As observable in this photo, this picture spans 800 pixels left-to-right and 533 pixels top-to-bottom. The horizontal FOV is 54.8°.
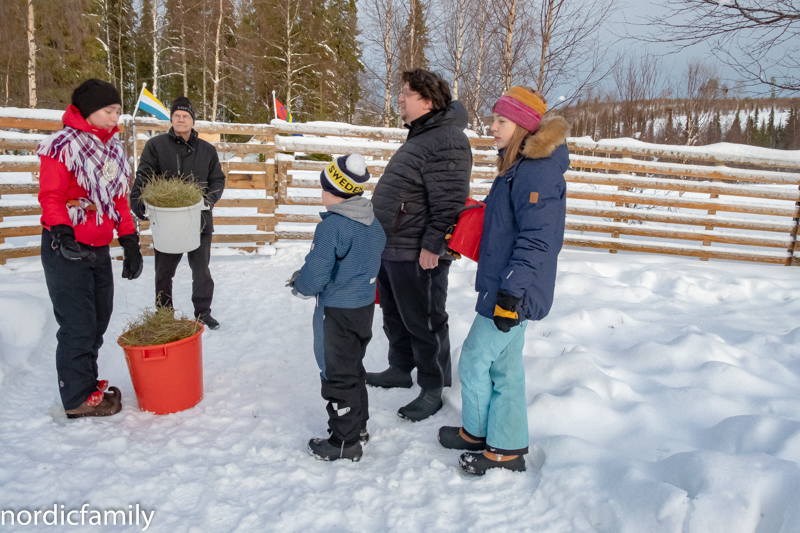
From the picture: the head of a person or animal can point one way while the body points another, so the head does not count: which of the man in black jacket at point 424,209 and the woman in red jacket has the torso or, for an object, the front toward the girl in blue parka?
the woman in red jacket

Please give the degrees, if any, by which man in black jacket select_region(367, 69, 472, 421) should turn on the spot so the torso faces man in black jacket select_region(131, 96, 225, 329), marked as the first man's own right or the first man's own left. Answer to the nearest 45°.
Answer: approximately 45° to the first man's own right

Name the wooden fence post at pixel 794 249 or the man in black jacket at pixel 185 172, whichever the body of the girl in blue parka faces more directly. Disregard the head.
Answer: the man in black jacket

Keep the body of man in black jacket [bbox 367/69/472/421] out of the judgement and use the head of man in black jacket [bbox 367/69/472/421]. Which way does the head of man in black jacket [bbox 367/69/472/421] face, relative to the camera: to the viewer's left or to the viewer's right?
to the viewer's left

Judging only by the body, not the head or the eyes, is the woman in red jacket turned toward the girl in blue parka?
yes

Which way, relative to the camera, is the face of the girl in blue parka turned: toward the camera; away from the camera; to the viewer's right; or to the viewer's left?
to the viewer's left

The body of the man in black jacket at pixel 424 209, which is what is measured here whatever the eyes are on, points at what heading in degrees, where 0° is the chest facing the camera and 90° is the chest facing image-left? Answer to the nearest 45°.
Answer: approximately 90°

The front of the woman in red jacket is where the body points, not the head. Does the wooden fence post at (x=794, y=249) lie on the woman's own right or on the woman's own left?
on the woman's own left

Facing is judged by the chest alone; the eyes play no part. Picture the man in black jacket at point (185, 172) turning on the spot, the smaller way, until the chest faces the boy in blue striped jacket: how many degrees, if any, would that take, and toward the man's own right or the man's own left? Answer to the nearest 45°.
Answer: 0° — they already face them

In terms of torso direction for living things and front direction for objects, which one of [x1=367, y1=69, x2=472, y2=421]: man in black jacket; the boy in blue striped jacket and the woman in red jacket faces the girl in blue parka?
the woman in red jacket

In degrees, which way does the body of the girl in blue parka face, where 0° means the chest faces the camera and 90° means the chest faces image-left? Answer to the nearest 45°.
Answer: approximately 90°
